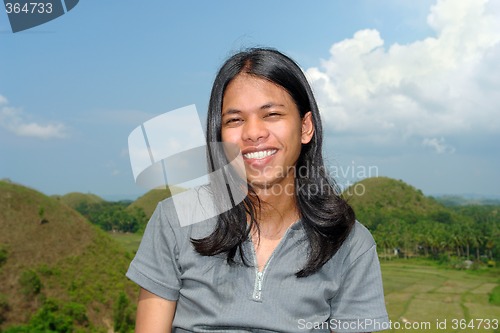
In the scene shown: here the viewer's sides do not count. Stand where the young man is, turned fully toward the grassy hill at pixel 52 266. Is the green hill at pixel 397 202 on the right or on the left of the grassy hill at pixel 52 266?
right

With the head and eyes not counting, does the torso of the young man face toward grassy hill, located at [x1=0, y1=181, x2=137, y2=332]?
no

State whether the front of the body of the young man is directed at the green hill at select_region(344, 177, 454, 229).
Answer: no

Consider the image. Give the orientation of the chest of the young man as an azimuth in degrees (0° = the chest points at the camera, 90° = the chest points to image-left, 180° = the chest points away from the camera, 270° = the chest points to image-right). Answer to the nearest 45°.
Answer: approximately 0°

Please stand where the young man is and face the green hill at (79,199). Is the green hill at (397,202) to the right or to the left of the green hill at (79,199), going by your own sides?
right

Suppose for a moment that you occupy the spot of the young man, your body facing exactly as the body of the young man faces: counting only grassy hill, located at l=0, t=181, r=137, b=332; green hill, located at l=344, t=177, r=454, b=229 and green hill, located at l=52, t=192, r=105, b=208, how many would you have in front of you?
0

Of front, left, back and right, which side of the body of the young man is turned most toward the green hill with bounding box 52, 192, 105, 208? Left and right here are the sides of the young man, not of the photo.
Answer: back

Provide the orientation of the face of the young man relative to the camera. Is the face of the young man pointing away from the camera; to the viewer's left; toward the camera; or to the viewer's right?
toward the camera
